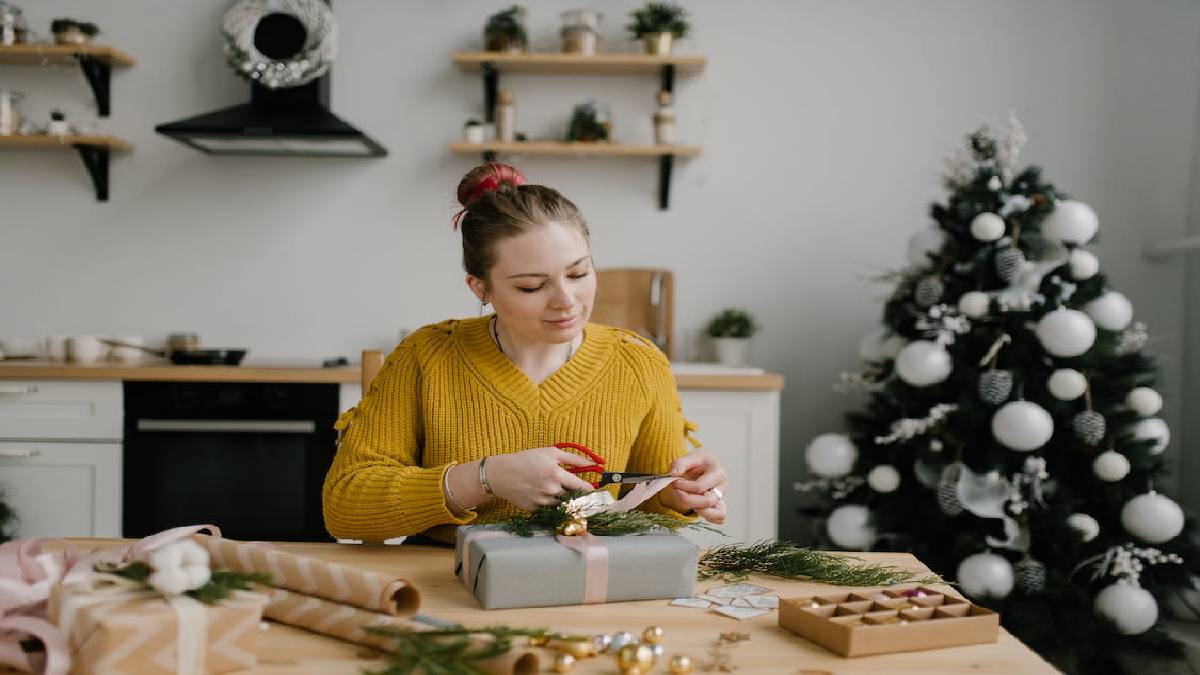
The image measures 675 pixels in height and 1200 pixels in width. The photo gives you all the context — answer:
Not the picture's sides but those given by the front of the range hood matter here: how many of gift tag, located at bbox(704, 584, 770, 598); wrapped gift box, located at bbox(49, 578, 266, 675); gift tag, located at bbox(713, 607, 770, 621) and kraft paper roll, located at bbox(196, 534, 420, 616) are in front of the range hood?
4

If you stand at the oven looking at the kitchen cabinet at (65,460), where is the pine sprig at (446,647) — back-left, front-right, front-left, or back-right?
back-left

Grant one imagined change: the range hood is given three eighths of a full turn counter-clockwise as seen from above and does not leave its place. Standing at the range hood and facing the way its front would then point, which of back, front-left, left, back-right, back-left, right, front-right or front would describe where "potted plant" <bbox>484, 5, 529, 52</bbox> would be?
front-right

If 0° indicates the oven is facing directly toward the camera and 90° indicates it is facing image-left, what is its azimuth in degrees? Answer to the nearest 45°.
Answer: approximately 0°

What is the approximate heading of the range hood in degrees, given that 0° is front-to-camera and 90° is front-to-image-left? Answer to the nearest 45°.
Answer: approximately 0°

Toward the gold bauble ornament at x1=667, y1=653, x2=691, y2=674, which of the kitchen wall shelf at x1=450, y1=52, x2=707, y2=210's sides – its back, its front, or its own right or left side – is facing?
front

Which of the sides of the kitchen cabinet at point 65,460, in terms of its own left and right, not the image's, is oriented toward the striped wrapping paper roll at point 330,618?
front
